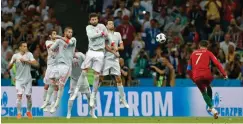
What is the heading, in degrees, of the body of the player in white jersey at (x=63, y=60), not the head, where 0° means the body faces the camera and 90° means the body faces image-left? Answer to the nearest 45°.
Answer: approximately 315°

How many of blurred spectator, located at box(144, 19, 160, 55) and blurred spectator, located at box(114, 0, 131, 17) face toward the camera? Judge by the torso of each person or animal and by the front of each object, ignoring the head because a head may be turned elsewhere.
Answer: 2

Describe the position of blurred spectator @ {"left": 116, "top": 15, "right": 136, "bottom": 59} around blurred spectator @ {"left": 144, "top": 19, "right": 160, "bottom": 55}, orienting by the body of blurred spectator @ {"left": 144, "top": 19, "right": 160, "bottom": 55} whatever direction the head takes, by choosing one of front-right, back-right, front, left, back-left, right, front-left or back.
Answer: right

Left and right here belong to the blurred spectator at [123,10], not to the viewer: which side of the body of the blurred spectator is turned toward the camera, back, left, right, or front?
front

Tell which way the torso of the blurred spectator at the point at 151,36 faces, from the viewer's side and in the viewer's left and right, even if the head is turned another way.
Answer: facing the viewer

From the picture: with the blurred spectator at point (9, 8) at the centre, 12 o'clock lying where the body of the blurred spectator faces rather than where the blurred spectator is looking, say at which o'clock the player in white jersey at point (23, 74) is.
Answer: The player in white jersey is roughly at 12 o'clock from the blurred spectator.
